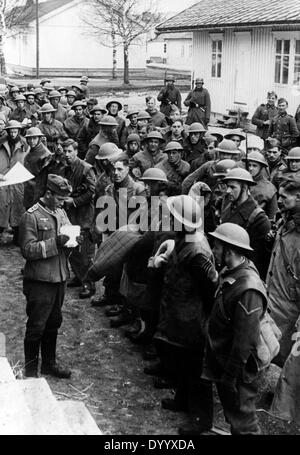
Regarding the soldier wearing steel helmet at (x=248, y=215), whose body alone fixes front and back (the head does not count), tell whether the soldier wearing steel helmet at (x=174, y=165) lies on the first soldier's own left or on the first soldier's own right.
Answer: on the first soldier's own right

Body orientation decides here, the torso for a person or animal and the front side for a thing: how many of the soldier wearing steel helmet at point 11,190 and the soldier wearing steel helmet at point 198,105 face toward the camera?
2

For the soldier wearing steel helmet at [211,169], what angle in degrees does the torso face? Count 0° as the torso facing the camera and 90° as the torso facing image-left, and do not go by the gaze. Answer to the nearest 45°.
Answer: approximately 45°

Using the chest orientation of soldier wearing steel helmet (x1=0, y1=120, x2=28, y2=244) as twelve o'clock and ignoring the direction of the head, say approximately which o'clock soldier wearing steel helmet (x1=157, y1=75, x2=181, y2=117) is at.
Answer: soldier wearing steel helmet (x1=157, y1=75, x2=181, y2=117) is roughly at 7 o'clock from soldier wearing steel helmet (x1=0, y1=120, x2=28, y2=244).

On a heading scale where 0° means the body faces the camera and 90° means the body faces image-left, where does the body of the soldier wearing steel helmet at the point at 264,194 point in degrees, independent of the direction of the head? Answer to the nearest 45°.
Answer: approximately 45°

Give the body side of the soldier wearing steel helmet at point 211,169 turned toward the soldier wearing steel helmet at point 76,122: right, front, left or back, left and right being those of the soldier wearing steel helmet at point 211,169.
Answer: right

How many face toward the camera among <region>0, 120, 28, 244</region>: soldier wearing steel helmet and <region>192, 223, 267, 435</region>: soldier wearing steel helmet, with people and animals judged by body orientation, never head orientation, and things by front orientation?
1

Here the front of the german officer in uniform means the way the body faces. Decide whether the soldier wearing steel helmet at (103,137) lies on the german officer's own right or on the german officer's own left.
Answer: on the german officer's own left

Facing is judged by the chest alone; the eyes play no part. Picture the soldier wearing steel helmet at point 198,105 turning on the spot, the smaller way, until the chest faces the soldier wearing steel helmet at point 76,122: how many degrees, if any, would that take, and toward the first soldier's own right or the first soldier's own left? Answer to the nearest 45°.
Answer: approximately 45° to the first soldier's own right

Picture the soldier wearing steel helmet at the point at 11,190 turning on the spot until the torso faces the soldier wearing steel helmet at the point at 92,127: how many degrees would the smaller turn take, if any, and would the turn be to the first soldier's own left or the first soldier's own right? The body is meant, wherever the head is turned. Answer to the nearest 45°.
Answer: approximately 135° to the first soldier's own left
